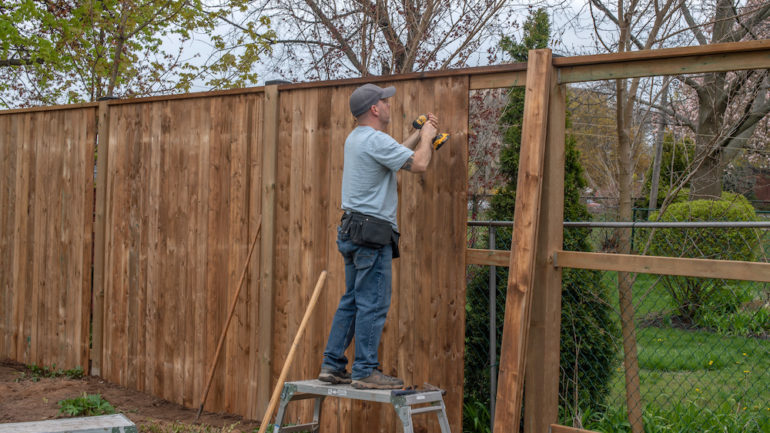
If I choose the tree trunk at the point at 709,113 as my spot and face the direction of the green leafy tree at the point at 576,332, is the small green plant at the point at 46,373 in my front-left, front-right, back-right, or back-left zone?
front-right

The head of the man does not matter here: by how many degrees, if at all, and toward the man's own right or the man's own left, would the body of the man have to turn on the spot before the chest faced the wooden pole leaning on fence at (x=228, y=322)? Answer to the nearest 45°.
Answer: approximately 135° to the man's own left

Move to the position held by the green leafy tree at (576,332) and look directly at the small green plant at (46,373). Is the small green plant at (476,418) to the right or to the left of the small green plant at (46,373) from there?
left

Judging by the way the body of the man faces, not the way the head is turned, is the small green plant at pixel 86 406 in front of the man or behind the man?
behind

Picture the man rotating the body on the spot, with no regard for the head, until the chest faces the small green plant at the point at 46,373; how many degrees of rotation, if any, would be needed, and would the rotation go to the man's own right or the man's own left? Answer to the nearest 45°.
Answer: approximately 135° to the man's own left
